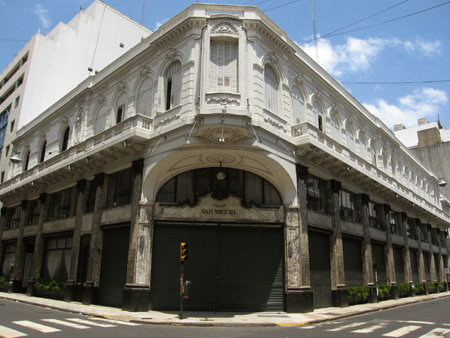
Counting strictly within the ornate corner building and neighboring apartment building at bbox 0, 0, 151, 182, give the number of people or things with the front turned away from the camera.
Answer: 0

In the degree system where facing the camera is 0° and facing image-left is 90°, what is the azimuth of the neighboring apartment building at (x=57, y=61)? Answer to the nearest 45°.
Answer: approximately 45°

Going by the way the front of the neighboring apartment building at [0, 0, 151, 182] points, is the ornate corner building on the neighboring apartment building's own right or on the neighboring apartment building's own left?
on the neighboring apartment building's own left

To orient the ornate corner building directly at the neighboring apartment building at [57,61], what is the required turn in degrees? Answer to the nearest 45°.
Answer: approximately 135° to its right
